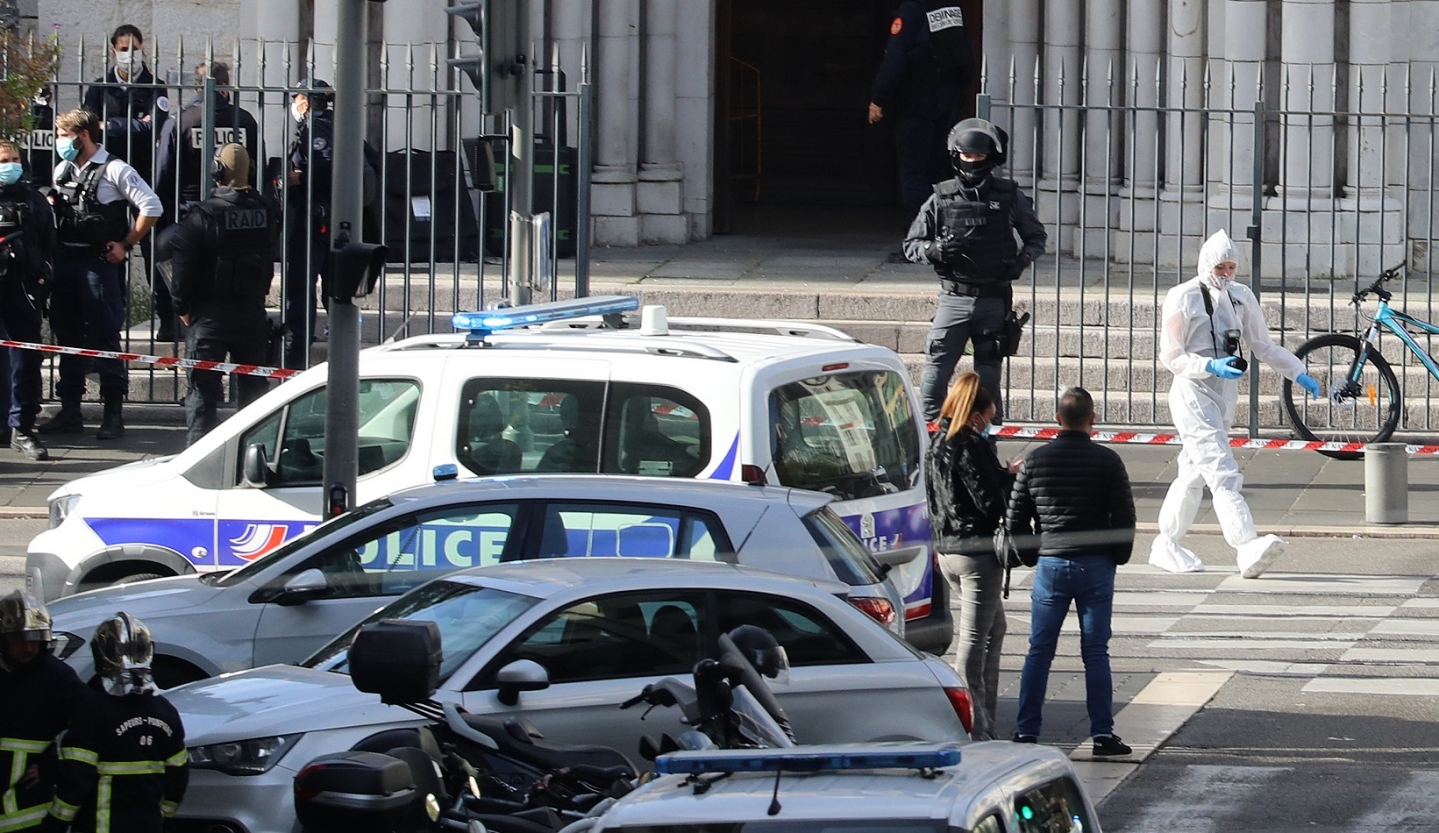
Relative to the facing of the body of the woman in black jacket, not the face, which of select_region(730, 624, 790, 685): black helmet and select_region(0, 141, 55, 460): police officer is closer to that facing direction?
the police officer

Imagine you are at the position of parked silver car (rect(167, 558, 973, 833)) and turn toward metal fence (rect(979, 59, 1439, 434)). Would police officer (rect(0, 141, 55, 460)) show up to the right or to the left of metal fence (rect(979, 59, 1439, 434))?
left

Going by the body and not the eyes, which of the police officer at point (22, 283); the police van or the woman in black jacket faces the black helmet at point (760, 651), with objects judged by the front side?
the police officer

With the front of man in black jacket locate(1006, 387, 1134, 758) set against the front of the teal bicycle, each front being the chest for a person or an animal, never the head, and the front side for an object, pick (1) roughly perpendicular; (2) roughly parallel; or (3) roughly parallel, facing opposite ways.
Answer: roughly perpendicular

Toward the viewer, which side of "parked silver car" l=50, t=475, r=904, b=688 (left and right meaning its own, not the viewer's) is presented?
left

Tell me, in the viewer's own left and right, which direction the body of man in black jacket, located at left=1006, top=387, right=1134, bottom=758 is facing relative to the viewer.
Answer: facing away from the viewer

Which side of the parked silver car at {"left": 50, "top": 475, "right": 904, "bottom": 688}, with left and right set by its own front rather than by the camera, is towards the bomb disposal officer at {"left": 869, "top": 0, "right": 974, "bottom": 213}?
right
